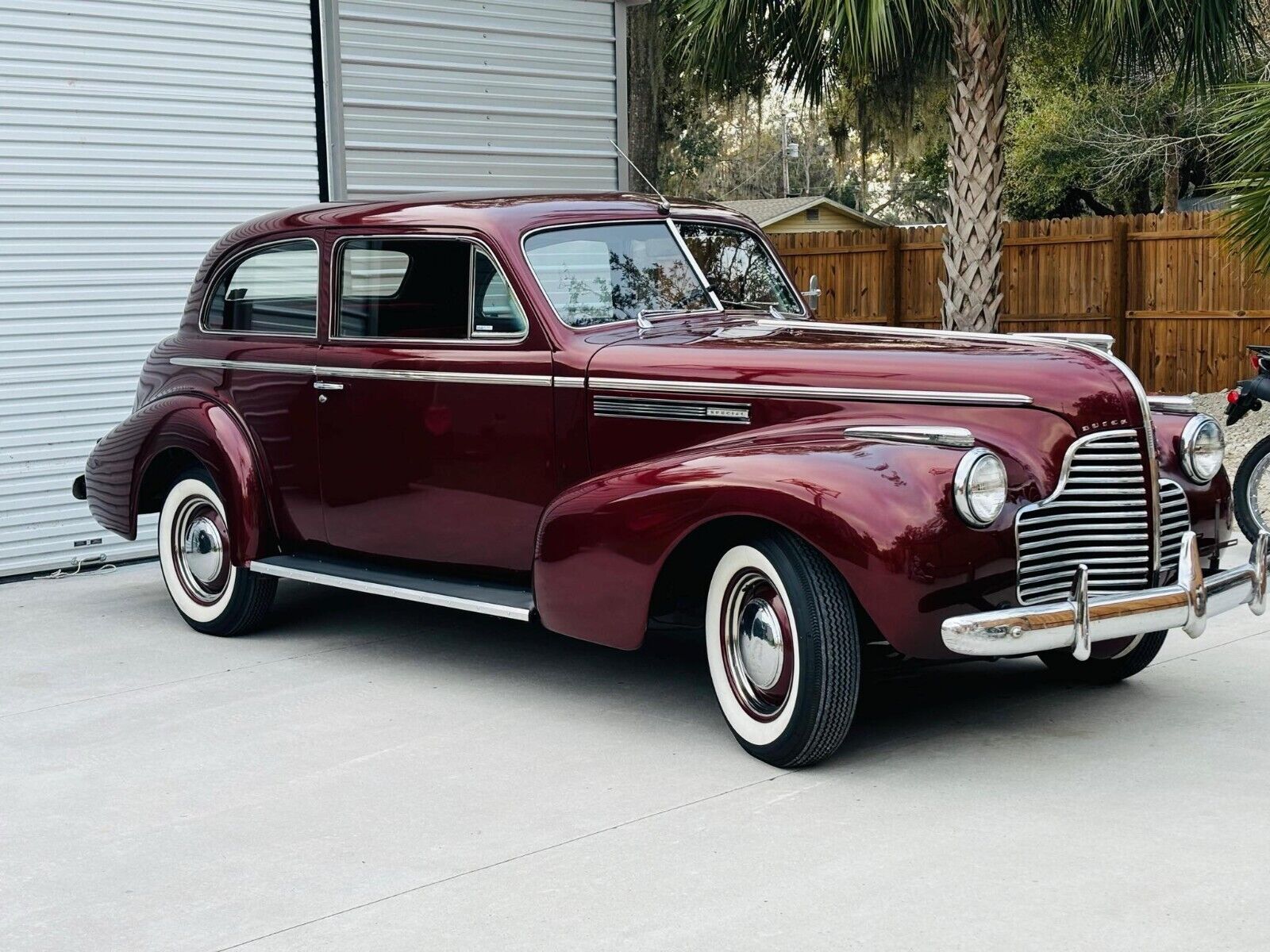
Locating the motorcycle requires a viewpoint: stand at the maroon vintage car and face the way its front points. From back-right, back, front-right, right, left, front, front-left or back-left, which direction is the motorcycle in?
left

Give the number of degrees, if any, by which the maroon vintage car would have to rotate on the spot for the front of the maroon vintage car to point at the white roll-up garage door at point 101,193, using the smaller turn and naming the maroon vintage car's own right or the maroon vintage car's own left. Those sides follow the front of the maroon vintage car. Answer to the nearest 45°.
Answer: approximately 180°

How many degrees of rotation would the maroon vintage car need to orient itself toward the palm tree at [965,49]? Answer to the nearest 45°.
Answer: approximately 135° to its left

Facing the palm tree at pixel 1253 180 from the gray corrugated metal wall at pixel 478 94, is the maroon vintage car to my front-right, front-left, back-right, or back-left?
front-right

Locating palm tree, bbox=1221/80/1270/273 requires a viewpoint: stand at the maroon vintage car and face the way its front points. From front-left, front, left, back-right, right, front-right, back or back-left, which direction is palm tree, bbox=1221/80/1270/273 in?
left

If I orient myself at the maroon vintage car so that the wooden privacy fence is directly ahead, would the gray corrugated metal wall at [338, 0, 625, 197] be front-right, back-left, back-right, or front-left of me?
front-left

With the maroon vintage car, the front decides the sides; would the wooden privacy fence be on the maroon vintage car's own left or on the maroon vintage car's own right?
on the maroon vintage car's own left

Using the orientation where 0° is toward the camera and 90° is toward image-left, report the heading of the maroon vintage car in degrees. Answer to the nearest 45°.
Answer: approximately 315°
